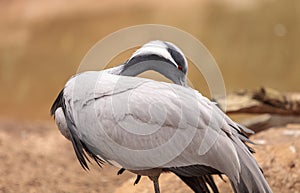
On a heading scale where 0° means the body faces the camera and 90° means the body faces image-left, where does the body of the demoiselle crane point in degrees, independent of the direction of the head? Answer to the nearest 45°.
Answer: approximately 90°
